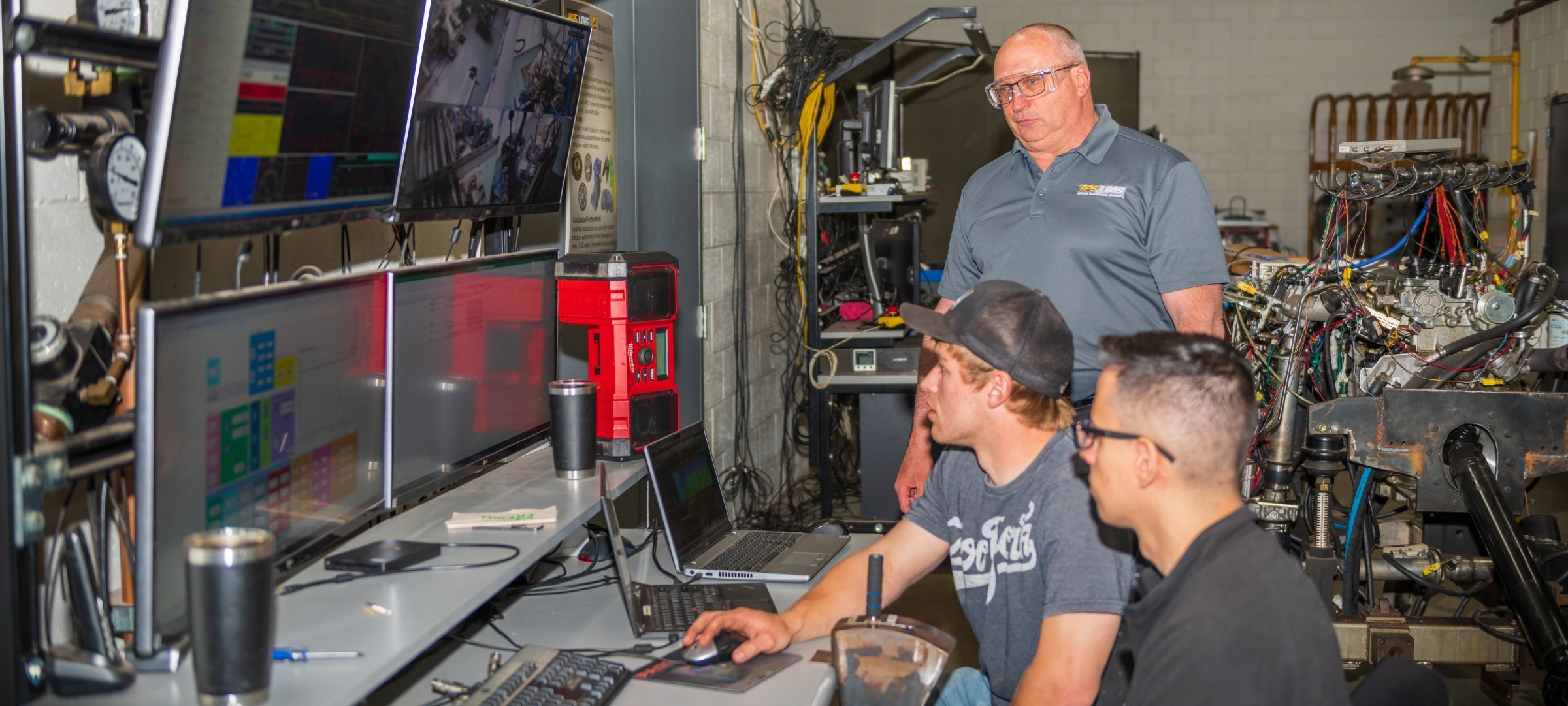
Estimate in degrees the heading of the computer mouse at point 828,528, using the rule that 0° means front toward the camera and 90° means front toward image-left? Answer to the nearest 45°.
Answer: approximately 90°

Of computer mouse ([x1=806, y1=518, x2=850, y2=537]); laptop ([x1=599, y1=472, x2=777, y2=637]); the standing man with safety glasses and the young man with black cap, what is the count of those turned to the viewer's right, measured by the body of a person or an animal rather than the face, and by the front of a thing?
1

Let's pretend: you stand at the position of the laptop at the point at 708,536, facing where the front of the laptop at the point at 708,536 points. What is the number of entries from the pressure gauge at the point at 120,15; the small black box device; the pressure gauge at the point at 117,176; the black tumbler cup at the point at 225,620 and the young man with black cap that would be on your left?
0

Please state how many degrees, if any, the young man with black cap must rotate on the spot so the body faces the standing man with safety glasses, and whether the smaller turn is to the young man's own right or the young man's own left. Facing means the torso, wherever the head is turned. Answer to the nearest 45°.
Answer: approximately 135° to the young man's own right

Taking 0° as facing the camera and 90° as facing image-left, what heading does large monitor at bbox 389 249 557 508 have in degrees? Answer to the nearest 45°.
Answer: approximately 315°

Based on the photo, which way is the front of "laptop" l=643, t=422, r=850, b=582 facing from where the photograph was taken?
facing to the right of the viewer

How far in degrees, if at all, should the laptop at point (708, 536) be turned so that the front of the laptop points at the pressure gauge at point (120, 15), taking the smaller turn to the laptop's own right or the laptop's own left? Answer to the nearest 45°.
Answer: approximately 135° to the laptop's own right

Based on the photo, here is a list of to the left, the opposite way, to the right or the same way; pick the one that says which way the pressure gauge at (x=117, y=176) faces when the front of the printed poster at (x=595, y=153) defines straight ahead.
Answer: the same way

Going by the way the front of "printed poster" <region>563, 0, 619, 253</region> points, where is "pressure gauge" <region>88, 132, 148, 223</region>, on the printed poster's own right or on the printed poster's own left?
on the printed poster's own right

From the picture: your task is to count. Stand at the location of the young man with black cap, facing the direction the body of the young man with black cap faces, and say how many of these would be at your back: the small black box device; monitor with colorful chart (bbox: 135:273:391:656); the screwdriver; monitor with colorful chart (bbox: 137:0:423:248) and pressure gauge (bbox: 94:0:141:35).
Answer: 0

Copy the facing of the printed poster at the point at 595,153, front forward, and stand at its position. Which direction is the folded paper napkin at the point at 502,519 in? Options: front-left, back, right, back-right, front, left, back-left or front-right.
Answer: front-right

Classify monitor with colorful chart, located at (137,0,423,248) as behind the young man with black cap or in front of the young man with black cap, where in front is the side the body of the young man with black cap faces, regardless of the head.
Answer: in front

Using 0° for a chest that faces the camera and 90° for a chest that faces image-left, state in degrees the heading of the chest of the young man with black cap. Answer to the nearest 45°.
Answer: approximately 45°

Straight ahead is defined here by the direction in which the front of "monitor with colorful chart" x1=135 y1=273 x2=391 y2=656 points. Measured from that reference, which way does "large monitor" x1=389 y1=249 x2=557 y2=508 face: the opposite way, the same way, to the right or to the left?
the same way
